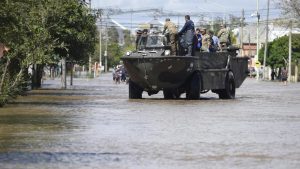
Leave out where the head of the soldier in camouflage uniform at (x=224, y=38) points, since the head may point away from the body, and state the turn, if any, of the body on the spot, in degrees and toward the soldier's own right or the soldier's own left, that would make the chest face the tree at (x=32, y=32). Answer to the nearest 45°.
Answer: approximately 90° to the soldier's own right

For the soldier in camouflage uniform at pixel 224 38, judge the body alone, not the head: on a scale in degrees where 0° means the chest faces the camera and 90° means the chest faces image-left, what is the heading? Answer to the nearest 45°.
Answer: approximately 45°
